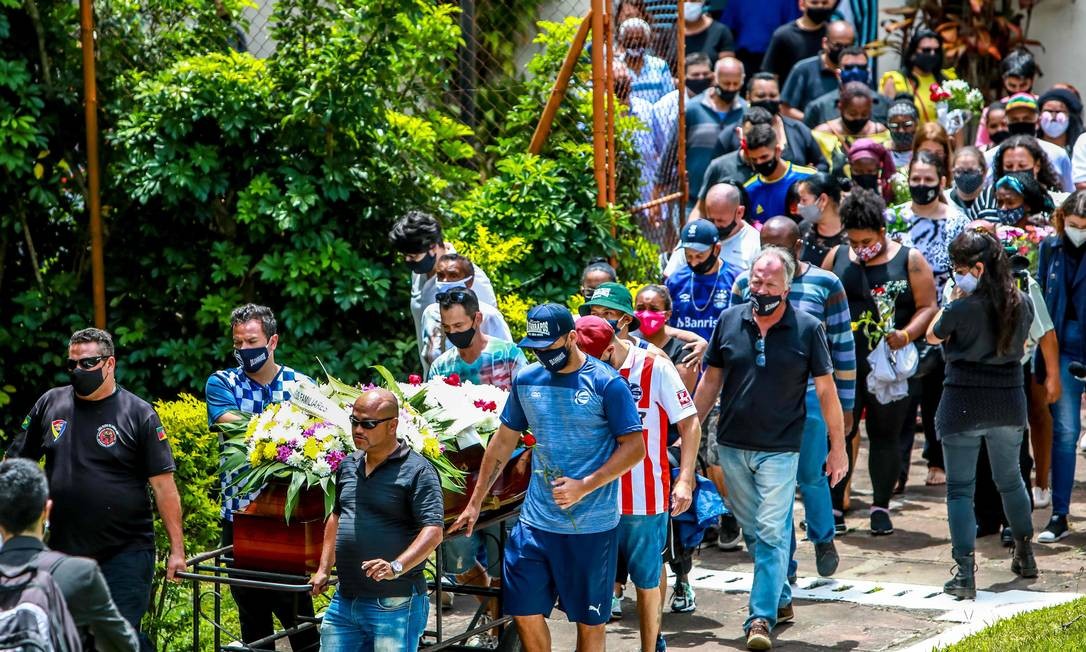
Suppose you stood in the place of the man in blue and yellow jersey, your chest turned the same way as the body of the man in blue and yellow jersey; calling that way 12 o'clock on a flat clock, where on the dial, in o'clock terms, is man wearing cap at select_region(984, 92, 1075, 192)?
The man wearing cap is roughly at 6 o'clock from the man in blue and yellow jersey.

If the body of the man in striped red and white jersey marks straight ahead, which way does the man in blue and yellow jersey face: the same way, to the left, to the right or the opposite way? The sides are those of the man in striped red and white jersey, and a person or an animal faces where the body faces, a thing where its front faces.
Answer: the same way

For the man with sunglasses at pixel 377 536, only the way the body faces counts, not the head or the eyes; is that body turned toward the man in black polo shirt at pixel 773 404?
no

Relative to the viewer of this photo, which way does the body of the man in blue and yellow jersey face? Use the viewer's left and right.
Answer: facing the viewer and to the left of the viewer

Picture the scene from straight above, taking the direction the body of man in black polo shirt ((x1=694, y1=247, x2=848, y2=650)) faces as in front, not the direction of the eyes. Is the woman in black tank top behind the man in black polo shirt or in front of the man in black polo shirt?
behind

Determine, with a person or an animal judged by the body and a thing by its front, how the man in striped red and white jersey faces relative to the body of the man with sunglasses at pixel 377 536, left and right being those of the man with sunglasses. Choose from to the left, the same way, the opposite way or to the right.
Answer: the same way

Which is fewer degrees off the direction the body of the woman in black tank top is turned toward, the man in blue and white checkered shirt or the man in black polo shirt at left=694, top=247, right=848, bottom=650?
the man in black polo shirt

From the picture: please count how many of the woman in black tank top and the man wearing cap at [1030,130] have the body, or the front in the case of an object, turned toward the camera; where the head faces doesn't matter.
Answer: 2

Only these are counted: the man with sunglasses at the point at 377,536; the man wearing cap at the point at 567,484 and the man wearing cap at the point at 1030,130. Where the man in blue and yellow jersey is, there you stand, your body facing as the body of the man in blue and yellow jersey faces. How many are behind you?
1

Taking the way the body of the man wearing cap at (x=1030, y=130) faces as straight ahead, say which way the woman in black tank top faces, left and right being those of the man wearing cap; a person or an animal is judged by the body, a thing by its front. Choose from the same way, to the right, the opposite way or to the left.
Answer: the same way

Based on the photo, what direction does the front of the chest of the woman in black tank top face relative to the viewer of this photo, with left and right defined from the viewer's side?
facing the viewer

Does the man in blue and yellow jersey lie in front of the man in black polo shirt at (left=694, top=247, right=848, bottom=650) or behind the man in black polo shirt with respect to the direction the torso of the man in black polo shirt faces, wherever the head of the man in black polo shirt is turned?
behind

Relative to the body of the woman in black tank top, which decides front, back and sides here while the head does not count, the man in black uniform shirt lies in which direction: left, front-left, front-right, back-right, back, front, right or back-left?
front-right

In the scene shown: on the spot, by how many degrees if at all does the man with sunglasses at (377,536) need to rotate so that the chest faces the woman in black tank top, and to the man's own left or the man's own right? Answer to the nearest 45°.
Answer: approximately 180°

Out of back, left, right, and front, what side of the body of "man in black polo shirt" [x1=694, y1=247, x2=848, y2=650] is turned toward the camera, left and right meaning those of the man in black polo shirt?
front

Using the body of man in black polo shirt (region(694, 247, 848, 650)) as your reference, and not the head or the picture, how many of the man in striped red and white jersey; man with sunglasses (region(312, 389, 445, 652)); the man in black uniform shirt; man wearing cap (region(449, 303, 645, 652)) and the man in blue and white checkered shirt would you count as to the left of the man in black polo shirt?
0

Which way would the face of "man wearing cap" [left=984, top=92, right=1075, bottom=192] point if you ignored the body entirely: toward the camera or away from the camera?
toward the camera

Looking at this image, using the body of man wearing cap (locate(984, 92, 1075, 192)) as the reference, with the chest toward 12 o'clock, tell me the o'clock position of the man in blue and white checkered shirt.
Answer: The man in blue and white checkered shirt is roughly at 1 o'clock from the man wearing cap.
